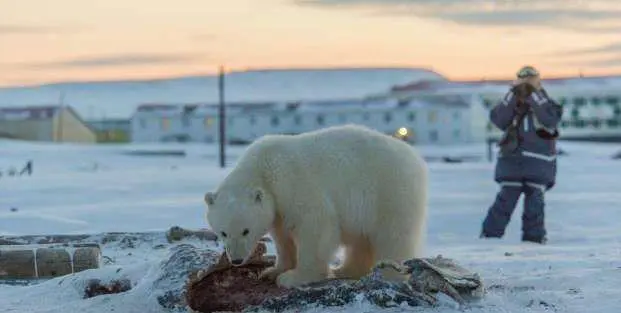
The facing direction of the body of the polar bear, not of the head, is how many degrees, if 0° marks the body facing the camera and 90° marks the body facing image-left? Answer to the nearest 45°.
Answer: approximately 45°

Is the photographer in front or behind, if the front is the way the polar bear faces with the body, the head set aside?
behind

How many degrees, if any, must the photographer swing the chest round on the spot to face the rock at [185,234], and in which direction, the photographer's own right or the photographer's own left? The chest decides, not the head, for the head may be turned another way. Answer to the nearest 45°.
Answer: approximately 45° to the photographer's own right

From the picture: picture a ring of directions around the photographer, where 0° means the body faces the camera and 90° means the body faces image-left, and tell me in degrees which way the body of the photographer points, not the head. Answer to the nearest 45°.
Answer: approximately 0°

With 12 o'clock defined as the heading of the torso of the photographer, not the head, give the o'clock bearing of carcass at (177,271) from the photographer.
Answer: The carcass is roughly at 1 o'clock from the photographer.

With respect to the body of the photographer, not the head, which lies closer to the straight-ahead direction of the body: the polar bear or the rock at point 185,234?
the polar bear

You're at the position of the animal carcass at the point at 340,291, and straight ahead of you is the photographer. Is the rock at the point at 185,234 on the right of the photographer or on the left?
left

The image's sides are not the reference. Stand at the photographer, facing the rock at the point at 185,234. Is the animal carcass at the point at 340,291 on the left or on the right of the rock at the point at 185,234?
left
